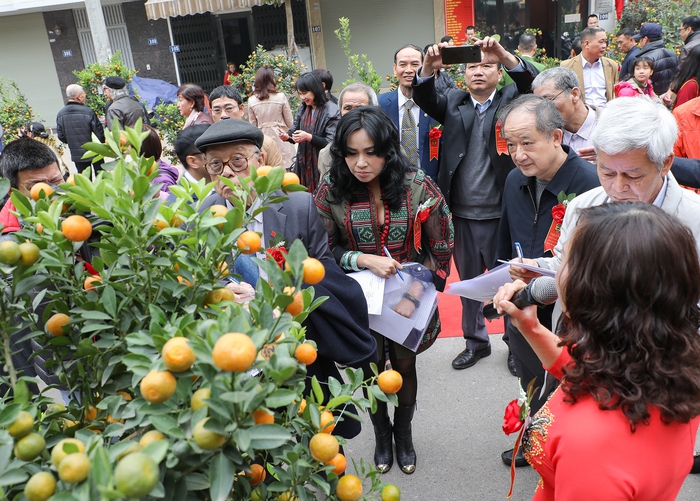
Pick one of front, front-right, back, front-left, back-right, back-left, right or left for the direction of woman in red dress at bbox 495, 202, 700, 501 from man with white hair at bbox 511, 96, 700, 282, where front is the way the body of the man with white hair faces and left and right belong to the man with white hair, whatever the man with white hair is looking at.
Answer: front-left

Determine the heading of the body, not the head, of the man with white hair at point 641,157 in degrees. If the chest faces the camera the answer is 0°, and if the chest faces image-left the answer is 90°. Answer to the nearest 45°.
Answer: approximately 45°

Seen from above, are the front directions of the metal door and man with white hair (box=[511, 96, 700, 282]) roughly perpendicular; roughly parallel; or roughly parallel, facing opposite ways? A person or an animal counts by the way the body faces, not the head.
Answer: roughly perpendicular

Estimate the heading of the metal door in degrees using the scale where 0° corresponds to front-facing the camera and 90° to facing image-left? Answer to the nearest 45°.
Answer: approximately 0°

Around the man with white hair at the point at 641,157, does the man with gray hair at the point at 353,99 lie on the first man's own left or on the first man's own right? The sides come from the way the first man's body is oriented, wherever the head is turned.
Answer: on the first man's own right

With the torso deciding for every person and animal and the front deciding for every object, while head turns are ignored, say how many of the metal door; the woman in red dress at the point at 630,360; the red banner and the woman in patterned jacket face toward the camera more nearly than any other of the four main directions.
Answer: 3

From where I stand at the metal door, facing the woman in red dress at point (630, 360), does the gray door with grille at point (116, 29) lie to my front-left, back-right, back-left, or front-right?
back-right

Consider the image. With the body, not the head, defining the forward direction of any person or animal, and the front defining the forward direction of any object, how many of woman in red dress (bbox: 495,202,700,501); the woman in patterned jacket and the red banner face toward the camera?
2

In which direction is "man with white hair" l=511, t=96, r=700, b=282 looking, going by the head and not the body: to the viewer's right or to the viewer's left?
to the viewer's left
